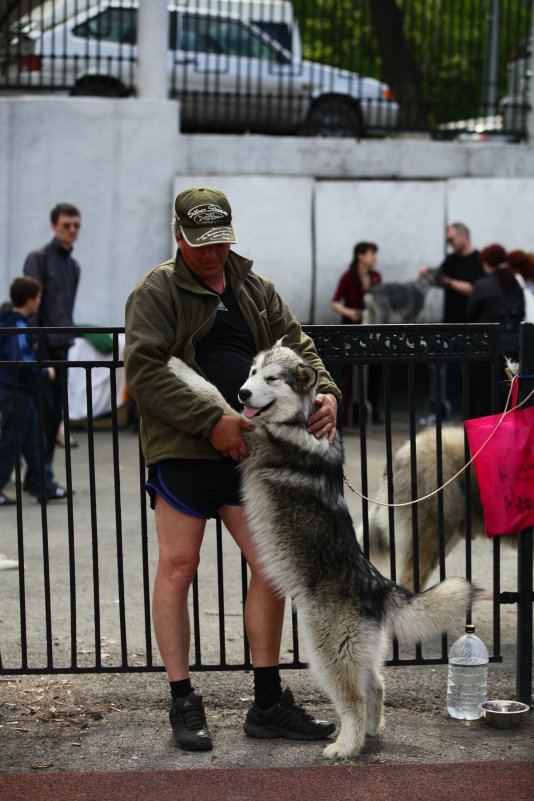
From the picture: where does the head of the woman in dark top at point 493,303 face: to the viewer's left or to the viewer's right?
to the viewer's left

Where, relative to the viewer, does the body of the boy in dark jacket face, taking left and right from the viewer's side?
facing to the right of the viewer

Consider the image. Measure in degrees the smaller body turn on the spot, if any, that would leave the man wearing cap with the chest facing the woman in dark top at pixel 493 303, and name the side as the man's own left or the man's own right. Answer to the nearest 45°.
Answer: approximately 135° to the man's own left

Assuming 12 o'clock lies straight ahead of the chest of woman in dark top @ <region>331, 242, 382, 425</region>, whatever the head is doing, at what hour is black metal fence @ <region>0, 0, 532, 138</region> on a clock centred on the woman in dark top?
The black metal fence is roughly at 7 o'clock from the woman in dark top.

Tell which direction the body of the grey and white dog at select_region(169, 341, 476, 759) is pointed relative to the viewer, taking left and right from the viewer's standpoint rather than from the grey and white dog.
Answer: facing to the left of the viewer

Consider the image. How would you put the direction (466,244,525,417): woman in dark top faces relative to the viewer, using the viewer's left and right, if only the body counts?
facing away from the viewer and to the left of the viewer

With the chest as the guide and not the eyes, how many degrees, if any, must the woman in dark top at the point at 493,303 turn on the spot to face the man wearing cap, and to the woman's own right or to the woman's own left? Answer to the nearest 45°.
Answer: approximately 135° to the woman's own left

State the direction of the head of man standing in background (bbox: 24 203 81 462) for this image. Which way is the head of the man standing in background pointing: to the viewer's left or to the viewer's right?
to the viewer's right
